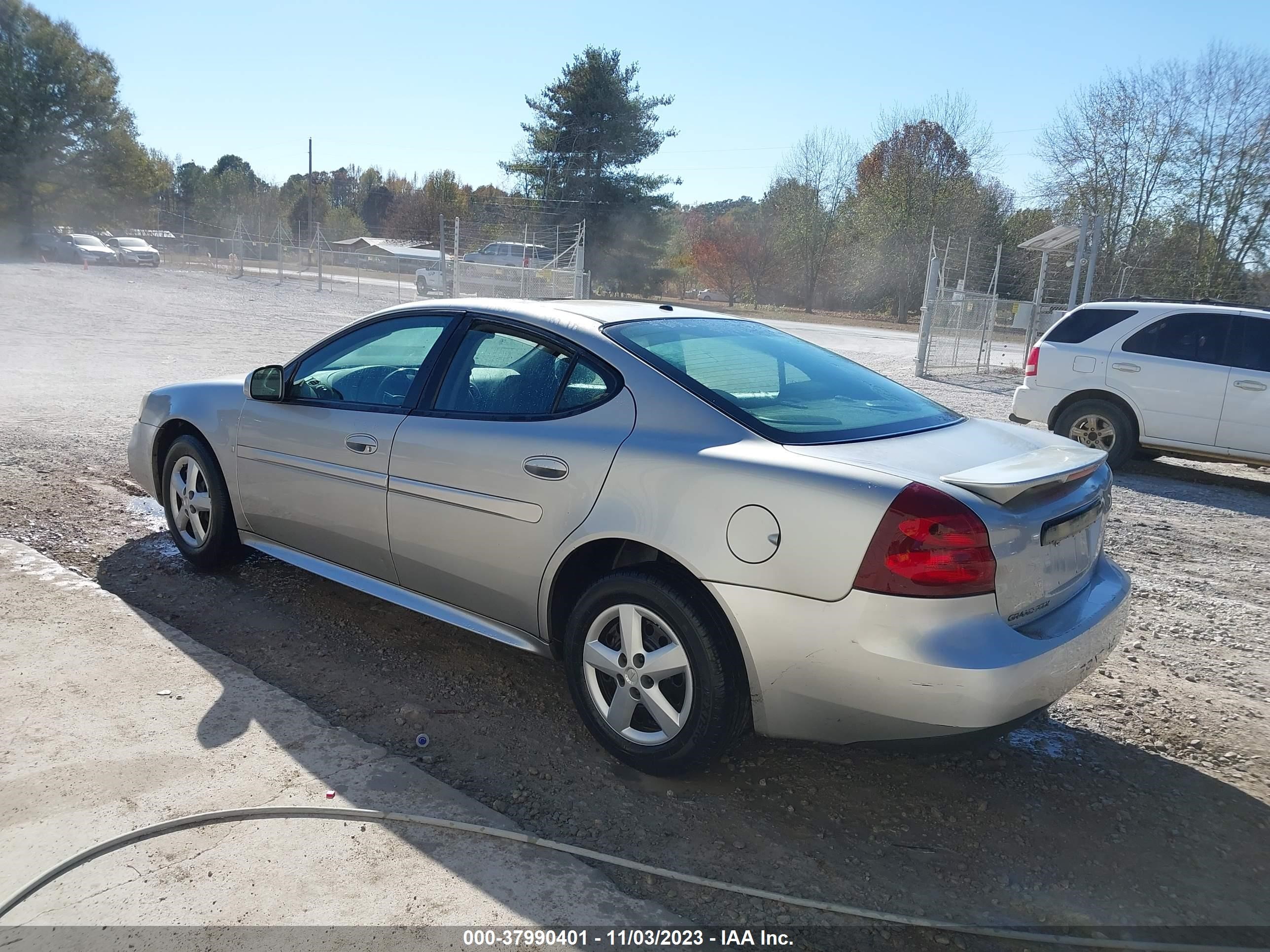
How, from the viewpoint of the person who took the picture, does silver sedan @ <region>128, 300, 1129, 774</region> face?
facing away from the viewer and to the left of the viewer

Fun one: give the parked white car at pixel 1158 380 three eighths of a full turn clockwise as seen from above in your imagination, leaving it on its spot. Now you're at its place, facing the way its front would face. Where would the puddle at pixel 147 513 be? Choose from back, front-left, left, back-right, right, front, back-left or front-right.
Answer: front

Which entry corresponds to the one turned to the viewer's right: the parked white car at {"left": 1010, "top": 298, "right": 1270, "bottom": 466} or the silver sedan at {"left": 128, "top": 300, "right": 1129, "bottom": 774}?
the parked white car

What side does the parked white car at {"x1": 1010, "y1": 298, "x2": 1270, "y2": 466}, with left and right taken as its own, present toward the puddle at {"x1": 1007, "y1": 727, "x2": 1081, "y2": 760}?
right

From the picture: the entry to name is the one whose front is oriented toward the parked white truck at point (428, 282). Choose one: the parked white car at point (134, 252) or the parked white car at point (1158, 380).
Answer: the parked white car at point (134, 252)

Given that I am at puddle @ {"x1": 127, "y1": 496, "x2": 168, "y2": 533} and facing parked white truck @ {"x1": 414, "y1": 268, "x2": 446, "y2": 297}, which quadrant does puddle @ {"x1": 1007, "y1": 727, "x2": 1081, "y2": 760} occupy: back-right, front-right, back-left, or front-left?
back-right

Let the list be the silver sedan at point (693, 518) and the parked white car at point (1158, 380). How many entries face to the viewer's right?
1

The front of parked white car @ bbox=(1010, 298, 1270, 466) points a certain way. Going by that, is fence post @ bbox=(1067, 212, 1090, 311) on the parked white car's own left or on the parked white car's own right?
on the parked white car's own left

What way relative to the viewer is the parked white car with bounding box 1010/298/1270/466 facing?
to the viewer's right

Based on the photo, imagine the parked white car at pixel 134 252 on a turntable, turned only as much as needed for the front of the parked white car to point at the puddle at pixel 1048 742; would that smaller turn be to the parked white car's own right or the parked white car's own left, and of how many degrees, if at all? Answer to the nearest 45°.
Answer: approximately 45° to the parked white car's own right

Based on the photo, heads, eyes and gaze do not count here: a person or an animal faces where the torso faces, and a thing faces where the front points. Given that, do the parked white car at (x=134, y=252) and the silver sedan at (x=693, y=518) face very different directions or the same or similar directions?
very different directions
